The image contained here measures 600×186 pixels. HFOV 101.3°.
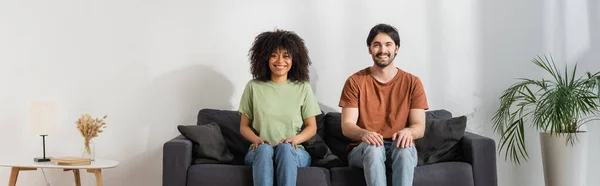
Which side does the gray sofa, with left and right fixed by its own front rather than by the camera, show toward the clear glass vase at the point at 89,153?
right

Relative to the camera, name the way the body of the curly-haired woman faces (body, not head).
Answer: toward the camera

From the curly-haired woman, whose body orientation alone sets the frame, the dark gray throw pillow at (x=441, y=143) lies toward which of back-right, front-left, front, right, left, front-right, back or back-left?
left

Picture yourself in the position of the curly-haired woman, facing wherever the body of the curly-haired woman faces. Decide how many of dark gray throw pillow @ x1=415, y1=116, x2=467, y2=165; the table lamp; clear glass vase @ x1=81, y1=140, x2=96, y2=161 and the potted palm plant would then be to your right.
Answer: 2

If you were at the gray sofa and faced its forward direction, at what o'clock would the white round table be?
The white round table is roughly at 3 o'clock from the gray sofa.

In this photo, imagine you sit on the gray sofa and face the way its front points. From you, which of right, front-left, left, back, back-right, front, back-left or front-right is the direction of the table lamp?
right

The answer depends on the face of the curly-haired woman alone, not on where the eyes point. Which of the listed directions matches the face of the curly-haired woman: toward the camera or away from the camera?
toward the camera

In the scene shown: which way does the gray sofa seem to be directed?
toward the camera
